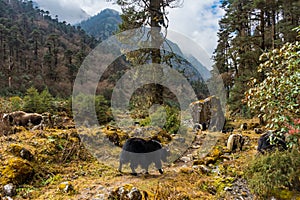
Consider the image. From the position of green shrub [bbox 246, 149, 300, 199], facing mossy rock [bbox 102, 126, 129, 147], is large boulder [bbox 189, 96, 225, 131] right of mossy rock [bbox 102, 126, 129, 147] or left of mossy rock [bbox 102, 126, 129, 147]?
right

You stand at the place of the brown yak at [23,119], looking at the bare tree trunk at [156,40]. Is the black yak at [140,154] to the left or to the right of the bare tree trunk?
right
